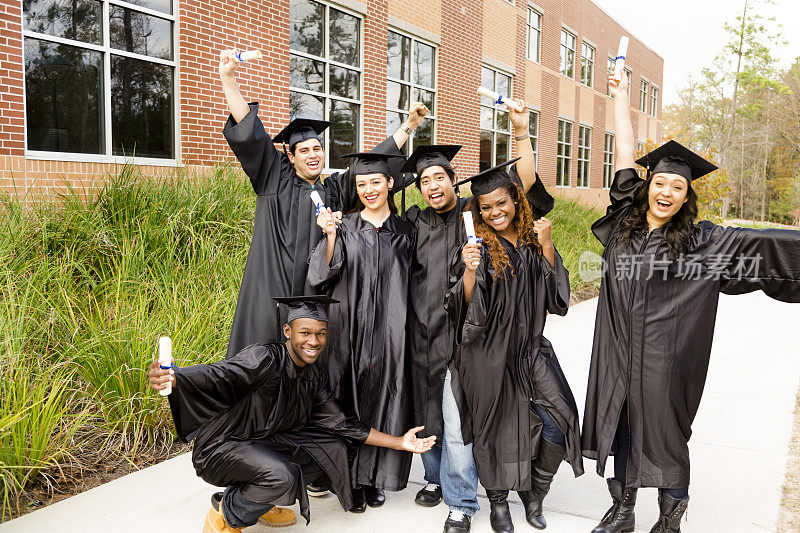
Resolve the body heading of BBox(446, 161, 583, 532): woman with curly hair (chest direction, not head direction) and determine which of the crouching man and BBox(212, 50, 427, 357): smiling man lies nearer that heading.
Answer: the crouching man

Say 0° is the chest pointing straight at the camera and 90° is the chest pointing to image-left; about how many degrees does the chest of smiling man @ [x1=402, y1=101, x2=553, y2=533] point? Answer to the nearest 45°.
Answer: approximately 0°

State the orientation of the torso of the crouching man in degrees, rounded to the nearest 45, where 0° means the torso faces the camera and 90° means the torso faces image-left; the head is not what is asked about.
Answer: approximately 315°

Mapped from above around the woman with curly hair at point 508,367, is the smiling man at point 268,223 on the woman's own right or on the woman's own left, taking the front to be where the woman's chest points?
on the woman's own right

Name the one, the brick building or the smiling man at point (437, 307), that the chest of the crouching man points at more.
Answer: the smiling man

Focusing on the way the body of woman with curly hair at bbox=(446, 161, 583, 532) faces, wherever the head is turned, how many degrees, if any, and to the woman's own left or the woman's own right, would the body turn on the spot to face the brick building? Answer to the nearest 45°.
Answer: approximately 135° to the woman's own right

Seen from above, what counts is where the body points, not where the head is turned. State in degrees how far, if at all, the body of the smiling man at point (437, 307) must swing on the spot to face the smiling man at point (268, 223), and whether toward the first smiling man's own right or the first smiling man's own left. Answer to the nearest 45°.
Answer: approximately 90° to the first smiling man's own right

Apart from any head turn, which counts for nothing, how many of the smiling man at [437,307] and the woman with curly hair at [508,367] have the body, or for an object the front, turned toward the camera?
2

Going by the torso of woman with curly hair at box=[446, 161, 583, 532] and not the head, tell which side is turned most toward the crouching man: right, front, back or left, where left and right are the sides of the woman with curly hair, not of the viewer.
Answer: right

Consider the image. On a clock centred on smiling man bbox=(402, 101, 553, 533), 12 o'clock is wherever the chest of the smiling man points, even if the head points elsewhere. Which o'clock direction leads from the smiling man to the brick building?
The brick building is roughly at 5 o'clock from the smiling man.
